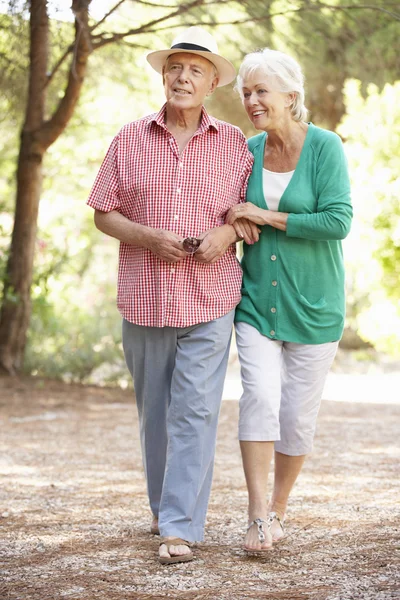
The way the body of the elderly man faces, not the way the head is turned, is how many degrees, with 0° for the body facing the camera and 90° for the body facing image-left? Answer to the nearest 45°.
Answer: approximately 0°

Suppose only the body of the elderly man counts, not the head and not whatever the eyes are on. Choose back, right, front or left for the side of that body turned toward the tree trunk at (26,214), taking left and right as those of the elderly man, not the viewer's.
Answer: back
